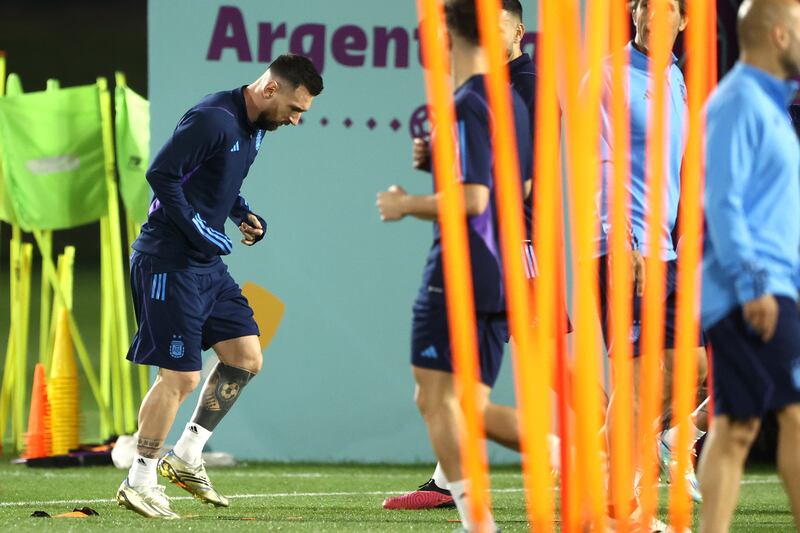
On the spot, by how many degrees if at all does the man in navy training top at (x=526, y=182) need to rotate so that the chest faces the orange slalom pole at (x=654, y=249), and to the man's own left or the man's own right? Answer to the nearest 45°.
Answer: approximately 90° to the man's own left

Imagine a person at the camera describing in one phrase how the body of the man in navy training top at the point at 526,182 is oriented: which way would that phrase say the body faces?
to the viewer's left

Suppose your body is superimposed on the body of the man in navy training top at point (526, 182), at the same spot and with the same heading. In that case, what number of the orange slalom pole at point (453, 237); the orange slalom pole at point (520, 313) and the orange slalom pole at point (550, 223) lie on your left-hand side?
3

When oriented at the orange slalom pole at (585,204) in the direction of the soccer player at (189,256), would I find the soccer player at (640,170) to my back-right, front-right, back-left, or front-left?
front-right

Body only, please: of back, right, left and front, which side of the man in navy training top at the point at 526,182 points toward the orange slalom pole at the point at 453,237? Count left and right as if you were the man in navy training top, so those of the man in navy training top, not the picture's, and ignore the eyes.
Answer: left

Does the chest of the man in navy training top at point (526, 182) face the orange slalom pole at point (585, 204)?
no

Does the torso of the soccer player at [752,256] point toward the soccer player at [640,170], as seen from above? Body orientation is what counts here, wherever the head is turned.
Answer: no

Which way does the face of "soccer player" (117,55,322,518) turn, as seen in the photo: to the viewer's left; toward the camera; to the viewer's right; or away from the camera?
to the viewer's right
